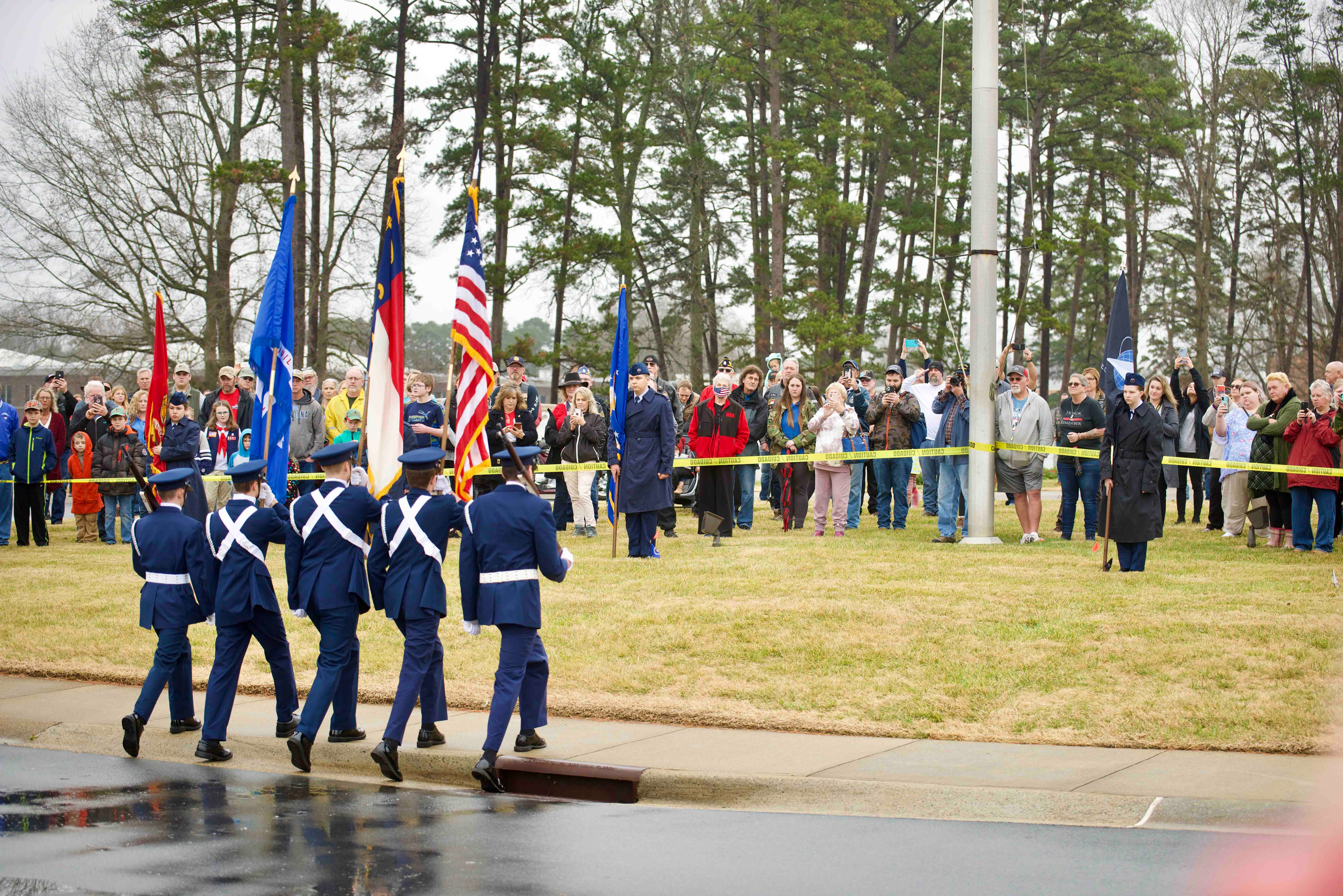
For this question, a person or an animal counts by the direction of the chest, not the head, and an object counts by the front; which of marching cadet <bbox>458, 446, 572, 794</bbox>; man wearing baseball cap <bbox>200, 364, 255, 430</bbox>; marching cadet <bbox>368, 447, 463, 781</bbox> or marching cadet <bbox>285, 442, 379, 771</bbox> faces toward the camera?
the man wearing baseball cap

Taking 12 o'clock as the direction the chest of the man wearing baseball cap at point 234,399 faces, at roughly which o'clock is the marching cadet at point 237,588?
The marching cadet is roughly at 12 o'clock from the man wearing baseball cap.

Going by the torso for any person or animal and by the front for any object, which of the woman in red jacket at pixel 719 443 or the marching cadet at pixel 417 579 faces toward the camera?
the woman in red jacket

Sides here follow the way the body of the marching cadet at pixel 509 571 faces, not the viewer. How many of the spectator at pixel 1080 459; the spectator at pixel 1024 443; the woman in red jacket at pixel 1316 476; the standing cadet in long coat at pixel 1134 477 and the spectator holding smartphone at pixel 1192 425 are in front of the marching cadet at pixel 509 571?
5

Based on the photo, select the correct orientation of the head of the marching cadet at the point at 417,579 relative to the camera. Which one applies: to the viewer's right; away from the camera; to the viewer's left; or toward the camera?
away from the camera

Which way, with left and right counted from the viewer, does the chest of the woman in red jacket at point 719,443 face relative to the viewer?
facing the viewer

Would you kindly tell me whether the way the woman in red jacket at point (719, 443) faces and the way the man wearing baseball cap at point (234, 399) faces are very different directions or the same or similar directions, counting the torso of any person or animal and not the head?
same or similar directions

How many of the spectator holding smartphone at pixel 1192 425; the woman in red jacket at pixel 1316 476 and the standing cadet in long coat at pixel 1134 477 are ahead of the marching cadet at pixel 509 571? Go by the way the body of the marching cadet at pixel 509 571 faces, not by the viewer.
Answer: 3

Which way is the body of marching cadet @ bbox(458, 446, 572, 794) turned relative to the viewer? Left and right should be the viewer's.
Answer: facing away from the viewer and to the right of the viewer

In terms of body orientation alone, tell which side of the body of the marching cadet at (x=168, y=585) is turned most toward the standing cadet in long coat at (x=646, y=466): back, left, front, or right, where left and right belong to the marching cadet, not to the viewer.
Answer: front

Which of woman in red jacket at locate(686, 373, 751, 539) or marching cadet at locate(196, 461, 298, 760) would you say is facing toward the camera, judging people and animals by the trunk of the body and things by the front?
the woman in red jacket

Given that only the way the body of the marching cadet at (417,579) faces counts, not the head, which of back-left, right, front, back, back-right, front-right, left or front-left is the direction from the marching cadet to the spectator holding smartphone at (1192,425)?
front

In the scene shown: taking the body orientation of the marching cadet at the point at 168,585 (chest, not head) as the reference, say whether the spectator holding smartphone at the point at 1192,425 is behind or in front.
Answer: in front

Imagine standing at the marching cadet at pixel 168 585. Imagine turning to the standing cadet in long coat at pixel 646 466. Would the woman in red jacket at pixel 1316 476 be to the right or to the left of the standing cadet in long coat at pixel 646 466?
right

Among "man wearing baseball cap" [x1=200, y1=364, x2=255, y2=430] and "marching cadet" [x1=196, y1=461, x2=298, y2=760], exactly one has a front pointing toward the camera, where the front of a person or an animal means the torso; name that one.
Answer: the man wearing baseball cap

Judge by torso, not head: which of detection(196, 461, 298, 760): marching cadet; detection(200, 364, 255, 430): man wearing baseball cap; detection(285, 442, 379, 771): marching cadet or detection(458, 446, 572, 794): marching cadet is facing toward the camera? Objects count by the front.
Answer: the man wearing baseball cap

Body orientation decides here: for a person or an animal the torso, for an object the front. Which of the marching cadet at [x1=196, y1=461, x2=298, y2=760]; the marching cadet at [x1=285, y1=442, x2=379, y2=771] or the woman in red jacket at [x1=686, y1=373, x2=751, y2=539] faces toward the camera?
the woman in red jacket

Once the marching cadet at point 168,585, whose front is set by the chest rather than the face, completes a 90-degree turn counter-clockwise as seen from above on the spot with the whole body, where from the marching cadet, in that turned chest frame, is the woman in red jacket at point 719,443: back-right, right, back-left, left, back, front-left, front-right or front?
right

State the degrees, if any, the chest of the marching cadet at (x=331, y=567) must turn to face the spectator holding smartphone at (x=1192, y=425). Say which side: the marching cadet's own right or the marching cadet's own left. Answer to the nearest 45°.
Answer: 0° — they already face them

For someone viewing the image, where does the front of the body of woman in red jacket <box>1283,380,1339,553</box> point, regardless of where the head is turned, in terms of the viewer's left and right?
facing the viewer and to the left of the viewer

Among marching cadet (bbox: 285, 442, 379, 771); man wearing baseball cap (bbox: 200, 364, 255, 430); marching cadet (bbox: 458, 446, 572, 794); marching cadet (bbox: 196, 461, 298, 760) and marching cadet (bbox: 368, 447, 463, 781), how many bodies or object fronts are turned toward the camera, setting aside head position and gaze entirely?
1

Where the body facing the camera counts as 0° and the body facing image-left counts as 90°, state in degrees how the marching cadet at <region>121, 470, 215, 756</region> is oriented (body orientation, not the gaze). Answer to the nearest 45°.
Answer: approximately 225°
